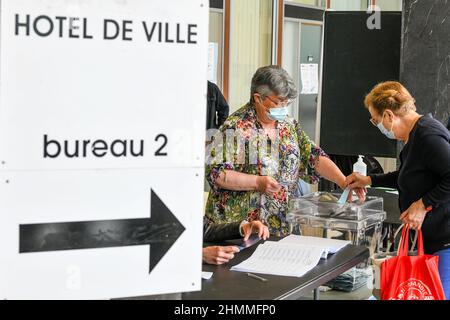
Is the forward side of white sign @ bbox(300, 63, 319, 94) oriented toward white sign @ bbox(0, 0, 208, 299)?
yes

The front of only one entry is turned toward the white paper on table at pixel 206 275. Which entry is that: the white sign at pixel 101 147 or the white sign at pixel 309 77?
the white sign at pixel 309 77

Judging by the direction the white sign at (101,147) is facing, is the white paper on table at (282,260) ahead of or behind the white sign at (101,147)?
behind

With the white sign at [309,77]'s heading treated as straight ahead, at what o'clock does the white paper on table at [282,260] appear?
The white paper on table is roughly at 12 o'clock from the white sign.

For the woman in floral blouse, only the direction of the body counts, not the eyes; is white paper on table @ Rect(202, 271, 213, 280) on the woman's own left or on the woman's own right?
on the woman's own right

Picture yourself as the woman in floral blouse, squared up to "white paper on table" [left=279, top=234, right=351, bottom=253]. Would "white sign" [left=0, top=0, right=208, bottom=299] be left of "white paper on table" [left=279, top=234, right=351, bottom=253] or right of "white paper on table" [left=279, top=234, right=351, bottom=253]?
right

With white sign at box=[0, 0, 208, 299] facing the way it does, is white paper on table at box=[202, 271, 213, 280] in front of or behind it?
behind

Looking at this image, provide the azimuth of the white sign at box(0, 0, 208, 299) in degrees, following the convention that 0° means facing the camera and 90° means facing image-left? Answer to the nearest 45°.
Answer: approximately 0°

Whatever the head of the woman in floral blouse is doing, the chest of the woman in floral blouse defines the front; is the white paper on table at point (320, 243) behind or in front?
in front

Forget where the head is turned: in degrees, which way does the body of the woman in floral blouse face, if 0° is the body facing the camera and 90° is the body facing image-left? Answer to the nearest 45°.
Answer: approximately 315°

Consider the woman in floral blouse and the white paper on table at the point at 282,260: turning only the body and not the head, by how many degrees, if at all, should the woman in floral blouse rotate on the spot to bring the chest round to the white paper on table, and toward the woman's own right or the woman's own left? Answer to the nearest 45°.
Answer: approximately 45° to the woman's own right

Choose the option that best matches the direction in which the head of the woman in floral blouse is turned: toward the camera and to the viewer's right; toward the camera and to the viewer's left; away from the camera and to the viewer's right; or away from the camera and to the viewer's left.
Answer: toward the camera and to the viewer's right

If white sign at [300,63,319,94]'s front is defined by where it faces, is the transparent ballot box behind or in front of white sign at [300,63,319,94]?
in front

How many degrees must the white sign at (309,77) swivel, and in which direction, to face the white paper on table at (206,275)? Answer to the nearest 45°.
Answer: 0° — it already faces it
